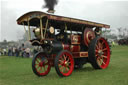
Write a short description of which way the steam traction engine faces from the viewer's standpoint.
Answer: facing the viewer and to the left of the viewer
